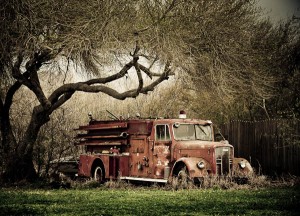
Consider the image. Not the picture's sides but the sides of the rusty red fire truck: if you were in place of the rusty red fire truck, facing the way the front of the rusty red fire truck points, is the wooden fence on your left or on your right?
on your left

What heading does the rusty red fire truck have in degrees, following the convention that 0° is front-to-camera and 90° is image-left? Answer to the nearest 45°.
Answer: approximately 315°
